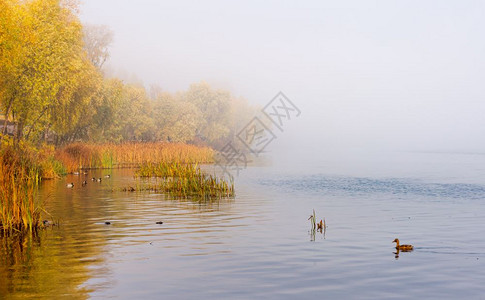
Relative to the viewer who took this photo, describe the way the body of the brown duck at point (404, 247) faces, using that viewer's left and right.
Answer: facing to the left of the viewer
